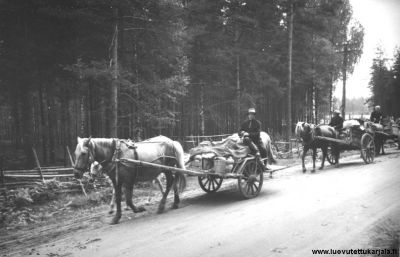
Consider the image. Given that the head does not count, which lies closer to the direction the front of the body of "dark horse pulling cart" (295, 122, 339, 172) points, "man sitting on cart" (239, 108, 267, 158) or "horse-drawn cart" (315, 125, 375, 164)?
the man sitting on cart

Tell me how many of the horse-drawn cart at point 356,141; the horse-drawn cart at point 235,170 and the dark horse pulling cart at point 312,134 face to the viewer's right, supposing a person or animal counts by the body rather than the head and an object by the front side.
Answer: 0

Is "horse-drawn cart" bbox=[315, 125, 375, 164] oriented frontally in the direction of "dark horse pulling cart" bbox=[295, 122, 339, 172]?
yes

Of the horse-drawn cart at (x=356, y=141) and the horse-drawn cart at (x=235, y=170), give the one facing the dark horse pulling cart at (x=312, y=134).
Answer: the horse-drawn cart at (x=356, y=141)

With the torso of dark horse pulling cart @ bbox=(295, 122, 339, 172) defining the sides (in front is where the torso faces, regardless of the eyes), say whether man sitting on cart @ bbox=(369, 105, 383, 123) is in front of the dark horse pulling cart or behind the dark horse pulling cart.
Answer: behind

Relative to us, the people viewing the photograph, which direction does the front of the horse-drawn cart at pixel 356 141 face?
facing the viewer and to the left of the viewer

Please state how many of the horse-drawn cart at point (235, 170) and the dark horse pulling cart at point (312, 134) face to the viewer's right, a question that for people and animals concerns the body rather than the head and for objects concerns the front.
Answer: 0

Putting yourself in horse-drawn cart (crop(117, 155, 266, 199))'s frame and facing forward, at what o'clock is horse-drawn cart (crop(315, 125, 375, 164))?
horse-drawn cart (crop(315, 125, 375, 164)) is roughly at 6 o'clock from horse-drawn cart (crop(117, 155, 266, 199)).

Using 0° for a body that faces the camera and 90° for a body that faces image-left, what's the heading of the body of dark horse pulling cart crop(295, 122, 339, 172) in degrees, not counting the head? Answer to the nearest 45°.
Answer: approximately 45°

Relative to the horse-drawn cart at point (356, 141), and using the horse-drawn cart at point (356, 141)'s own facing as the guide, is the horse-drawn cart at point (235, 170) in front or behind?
in front

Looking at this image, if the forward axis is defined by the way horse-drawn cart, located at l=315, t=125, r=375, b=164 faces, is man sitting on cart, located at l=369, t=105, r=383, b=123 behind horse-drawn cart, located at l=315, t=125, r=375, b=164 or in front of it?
behind

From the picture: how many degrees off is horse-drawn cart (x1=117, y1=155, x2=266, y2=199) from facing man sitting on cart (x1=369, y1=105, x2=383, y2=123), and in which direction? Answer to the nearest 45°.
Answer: approximately 180°

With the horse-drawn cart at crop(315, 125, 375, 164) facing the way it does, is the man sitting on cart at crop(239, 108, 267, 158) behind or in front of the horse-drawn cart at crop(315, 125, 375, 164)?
in front

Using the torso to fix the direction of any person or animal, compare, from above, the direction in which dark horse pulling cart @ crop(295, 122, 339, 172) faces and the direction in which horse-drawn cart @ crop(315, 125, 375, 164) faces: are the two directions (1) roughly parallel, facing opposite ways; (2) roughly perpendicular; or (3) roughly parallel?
roughly parallel
